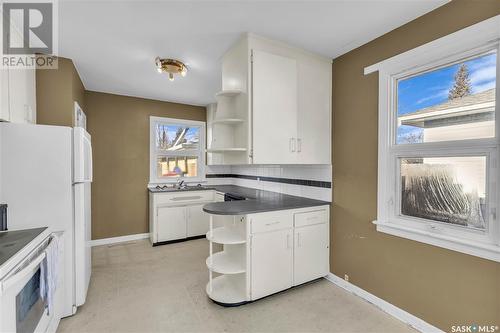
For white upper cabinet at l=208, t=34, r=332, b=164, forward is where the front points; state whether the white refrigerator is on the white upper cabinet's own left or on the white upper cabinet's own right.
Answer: on the white upper cabinet's own right

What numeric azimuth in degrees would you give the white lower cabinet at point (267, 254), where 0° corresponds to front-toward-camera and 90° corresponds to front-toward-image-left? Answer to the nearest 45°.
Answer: approximately 315°

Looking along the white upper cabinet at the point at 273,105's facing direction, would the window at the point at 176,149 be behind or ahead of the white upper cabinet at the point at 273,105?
behind

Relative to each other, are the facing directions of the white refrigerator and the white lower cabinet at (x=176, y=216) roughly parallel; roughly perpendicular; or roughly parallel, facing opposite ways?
roughly perpendicular

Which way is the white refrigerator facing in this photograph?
to the viewer's right

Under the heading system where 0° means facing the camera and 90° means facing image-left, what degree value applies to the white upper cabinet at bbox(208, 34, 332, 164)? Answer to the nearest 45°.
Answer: approximately 315°

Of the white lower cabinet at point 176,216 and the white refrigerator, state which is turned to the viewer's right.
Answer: the white refrigerator

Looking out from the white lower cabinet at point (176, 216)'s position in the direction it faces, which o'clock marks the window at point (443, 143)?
The window is roughly at 11 o'clock from the white lower cabinet.

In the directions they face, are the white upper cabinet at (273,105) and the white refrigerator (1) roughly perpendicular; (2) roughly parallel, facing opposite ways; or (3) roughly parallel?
roughly perpendicular
